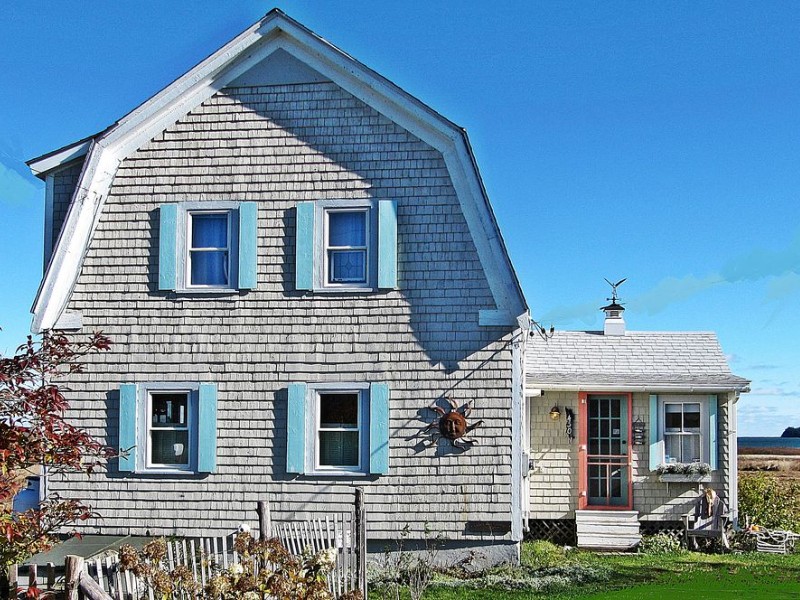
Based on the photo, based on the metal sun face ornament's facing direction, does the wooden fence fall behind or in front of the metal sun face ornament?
in front

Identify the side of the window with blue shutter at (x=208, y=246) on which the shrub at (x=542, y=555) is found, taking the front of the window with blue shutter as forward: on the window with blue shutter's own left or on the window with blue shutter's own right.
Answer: on the window with blue shutter's own left

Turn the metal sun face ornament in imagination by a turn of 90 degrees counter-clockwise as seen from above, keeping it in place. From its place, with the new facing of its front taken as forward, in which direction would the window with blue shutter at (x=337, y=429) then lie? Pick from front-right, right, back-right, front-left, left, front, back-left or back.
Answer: back

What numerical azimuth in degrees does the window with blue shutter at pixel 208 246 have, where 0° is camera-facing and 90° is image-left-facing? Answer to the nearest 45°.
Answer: approximately 0°

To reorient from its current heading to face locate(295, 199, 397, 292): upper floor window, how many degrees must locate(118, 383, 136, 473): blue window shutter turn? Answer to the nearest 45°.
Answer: approximately 90° to its left

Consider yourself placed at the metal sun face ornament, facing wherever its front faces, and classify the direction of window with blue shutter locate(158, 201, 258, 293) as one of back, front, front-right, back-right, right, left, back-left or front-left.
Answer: right
